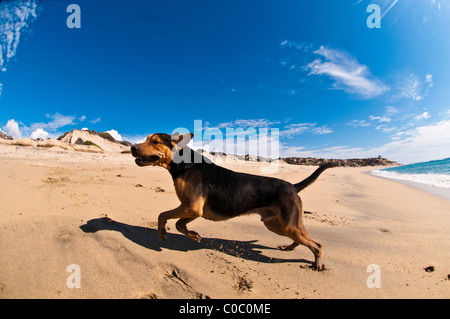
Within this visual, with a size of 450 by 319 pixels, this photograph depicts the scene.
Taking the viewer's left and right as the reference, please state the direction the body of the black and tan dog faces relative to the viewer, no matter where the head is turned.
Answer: facing to the left of the viewer
